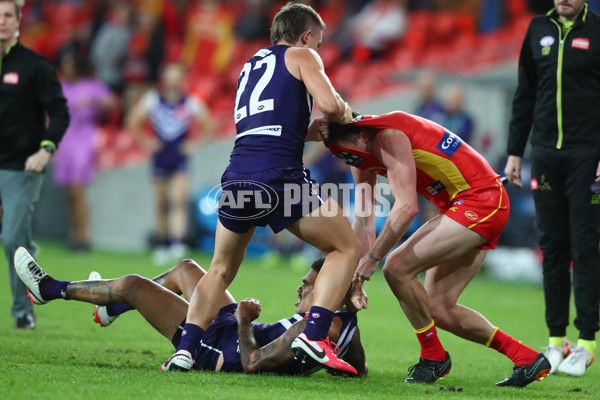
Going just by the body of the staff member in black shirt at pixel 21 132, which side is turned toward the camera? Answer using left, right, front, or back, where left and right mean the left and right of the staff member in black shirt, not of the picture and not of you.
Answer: front

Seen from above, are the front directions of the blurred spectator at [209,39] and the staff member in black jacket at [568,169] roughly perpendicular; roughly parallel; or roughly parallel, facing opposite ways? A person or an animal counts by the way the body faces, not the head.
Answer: roughly parallel

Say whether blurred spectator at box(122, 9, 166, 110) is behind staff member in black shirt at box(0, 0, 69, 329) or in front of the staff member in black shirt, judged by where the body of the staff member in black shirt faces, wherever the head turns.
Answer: behind

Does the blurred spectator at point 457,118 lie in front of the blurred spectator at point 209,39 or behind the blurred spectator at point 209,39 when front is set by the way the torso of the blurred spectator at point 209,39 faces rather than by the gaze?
in front

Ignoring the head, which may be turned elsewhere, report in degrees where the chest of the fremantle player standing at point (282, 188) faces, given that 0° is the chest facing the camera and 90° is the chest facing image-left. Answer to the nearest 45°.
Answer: approximately 225°

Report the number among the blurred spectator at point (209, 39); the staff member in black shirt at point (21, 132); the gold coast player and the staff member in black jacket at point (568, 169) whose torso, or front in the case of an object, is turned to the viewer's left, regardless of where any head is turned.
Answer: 1

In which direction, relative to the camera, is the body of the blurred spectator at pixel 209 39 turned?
toward the camera

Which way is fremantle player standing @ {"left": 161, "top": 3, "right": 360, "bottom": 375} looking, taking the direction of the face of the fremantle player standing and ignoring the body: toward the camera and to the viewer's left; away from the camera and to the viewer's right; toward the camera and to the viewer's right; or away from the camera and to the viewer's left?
away from the camera and to the viewer's right

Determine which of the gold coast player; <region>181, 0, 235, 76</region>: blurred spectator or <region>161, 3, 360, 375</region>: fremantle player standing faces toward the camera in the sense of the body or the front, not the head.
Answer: the blurred spectator

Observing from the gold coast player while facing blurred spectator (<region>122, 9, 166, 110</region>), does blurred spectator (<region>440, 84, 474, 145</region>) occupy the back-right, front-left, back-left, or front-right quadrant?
front-right

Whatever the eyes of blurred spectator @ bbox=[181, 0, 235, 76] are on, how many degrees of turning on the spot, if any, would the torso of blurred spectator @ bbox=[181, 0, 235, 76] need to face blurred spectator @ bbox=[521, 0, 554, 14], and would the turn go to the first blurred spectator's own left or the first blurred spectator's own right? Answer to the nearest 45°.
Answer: approximately 45° to the first blurred spectator's own left

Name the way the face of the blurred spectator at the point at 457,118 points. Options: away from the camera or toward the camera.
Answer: toward the camera

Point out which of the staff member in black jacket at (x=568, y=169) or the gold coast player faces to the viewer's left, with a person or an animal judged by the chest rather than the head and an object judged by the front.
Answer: the gold coast player

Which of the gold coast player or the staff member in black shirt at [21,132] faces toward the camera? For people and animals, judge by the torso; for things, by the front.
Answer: the staff member in black shirt
